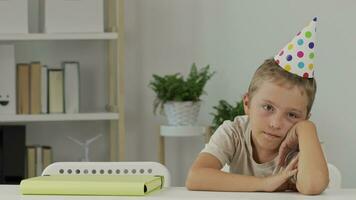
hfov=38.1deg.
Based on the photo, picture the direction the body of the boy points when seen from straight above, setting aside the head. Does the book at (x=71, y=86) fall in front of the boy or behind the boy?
behind

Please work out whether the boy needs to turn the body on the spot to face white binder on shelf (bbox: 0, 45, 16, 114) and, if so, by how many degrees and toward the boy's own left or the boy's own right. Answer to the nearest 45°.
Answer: approximately 135° to the boy's own right

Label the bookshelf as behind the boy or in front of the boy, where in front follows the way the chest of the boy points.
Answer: behind

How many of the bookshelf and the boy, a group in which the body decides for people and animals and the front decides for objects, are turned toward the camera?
2

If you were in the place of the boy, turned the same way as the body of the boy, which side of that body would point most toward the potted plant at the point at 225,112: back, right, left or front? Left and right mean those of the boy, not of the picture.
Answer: back

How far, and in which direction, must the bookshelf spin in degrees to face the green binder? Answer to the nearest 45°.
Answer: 0° — it already faces it

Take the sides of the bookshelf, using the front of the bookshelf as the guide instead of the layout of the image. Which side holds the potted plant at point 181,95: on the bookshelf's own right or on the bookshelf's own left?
on the bookshelf's own left

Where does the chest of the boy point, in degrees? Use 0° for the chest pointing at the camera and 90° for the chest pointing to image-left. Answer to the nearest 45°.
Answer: approximately 0°
